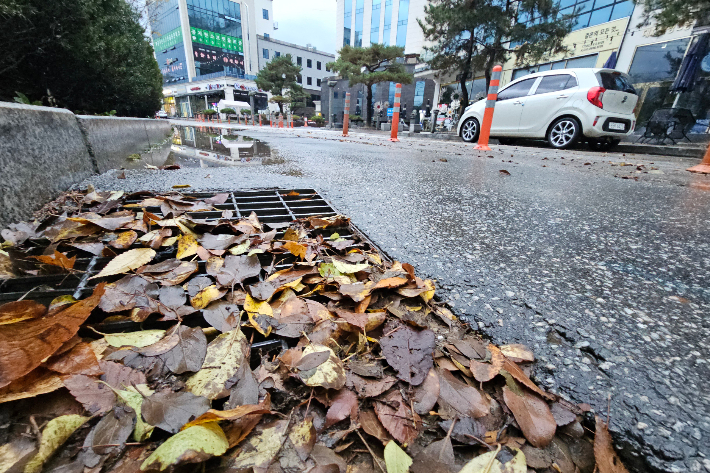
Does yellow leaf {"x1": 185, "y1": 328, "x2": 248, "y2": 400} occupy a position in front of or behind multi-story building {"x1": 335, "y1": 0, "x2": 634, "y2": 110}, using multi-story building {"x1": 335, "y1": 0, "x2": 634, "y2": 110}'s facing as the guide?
in front

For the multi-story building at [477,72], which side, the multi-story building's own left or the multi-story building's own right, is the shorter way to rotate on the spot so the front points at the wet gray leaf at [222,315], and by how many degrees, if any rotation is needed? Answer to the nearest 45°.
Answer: approximately 45° to the multi-story building's own left

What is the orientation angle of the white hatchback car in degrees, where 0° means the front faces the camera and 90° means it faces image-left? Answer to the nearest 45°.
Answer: approximately 135°

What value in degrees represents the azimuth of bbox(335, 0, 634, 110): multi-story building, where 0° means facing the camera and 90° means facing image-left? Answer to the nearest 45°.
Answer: approximately 45°

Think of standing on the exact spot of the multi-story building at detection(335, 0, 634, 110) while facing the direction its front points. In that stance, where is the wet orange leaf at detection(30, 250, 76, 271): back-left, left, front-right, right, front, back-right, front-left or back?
front-left

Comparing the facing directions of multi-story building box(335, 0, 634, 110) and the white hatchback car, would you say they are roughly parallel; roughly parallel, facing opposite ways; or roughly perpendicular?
roughly perpendicular

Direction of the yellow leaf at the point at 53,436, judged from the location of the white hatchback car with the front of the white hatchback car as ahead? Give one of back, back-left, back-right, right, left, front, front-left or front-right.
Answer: back-left

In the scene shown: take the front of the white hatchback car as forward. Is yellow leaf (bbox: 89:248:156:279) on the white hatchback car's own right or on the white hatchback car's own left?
on the white hatchback car's own left

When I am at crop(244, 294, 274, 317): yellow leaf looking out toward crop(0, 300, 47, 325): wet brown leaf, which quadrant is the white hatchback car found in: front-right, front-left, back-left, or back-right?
back-right

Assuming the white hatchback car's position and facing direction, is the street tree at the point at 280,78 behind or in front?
in front

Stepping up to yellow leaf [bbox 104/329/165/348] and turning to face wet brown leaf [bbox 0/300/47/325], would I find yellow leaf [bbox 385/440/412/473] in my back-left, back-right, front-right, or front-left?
back-left

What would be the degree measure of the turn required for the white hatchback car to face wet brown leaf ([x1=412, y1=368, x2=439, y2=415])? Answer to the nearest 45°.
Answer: approximately 135° to its left

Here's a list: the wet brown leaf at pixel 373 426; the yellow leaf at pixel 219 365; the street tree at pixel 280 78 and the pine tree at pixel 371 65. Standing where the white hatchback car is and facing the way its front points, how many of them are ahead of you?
2

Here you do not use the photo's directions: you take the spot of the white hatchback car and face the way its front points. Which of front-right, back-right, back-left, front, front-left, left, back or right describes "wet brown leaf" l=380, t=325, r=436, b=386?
back-left

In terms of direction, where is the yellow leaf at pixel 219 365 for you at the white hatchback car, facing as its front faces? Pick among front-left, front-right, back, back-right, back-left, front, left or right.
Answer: back-left
